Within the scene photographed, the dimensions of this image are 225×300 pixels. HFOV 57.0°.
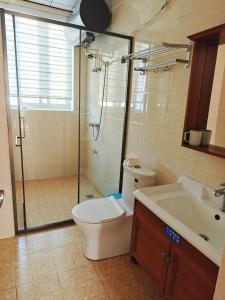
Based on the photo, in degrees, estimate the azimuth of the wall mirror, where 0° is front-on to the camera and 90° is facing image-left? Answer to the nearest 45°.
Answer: approximately 45°

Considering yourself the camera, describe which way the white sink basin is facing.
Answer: facing the viewer and to the left of the viewer

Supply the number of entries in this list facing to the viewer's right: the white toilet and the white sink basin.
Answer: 0

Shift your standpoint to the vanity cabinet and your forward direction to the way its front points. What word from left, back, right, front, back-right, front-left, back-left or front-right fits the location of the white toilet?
right

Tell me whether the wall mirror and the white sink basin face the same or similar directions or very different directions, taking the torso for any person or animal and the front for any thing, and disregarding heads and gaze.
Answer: same or similar directions
